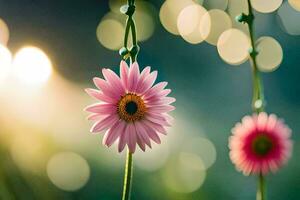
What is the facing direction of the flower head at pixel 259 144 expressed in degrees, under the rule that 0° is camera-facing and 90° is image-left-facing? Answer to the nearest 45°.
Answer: approximately 0°
